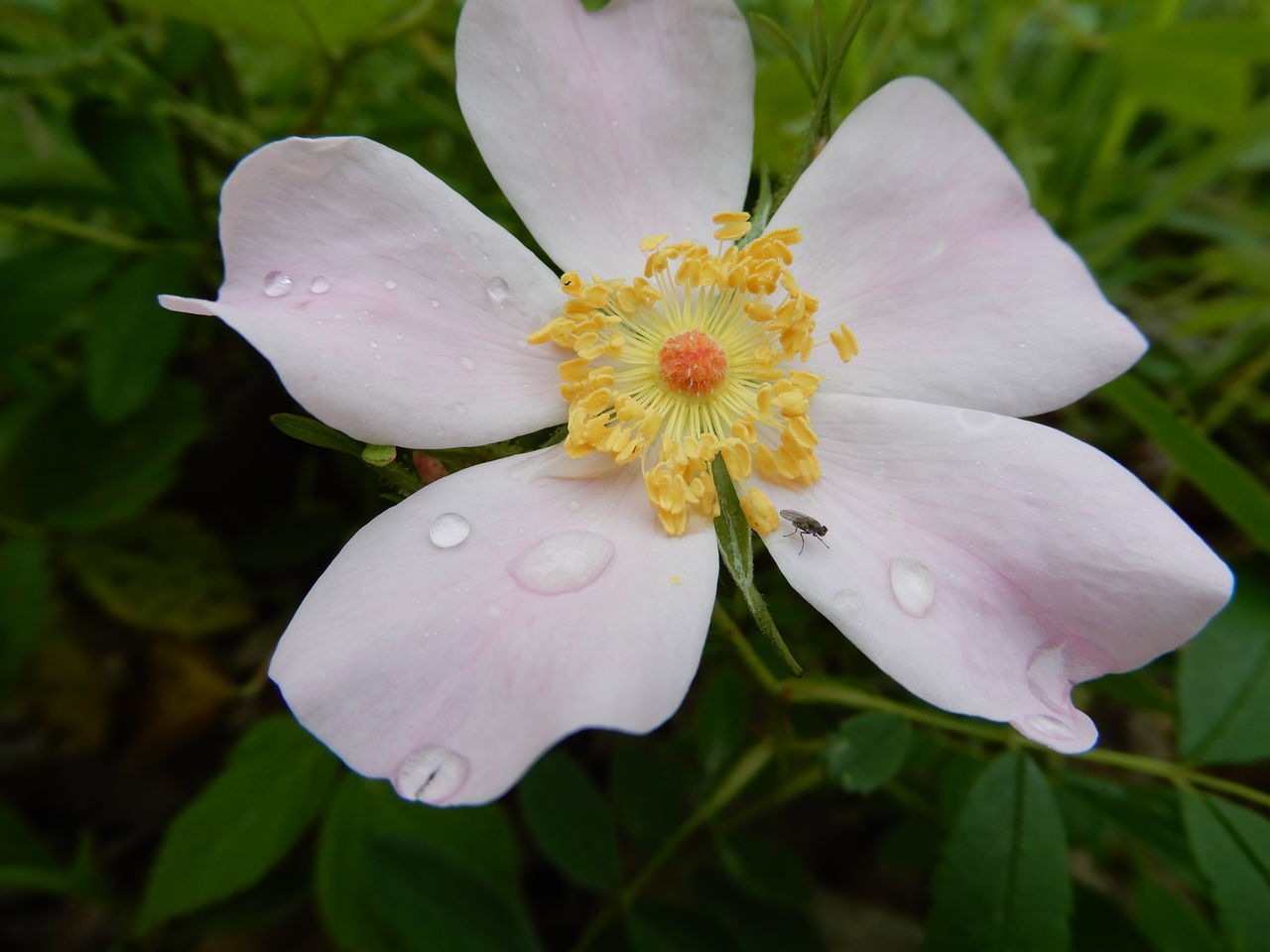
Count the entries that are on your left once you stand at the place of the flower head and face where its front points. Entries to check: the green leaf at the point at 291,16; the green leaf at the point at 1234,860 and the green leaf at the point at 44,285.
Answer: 1

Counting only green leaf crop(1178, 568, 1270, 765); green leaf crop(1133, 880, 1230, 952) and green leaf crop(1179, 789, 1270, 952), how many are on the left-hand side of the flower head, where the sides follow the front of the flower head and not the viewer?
3

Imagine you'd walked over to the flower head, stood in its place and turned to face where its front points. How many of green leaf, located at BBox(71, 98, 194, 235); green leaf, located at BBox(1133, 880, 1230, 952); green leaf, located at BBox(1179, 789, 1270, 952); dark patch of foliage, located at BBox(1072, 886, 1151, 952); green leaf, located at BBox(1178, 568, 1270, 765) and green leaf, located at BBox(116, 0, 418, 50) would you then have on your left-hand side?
4

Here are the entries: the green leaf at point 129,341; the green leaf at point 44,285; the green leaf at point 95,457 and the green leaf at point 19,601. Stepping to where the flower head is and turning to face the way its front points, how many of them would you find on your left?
0

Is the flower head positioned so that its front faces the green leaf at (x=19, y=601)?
no

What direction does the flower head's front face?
toward the camera

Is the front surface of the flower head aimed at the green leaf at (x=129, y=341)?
no

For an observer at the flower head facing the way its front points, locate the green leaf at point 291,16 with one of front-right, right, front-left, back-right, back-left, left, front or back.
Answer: back-right

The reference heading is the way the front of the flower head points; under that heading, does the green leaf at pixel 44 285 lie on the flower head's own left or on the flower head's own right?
on the flower head's own right

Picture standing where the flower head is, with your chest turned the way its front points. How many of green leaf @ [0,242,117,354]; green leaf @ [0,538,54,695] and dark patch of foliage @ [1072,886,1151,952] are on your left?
1

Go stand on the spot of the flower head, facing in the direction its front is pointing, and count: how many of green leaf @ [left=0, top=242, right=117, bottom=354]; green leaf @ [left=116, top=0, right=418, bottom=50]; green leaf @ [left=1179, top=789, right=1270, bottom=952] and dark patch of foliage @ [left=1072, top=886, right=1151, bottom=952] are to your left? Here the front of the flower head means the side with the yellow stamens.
2

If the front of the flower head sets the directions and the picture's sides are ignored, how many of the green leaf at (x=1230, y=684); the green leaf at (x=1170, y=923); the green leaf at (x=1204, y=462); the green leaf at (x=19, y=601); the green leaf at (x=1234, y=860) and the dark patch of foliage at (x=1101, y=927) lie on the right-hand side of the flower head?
1

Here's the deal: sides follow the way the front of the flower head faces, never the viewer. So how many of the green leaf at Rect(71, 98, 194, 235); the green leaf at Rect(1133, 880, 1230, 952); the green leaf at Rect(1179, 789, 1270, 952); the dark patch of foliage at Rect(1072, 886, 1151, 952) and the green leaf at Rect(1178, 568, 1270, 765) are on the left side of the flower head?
4

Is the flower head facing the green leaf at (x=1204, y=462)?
no
